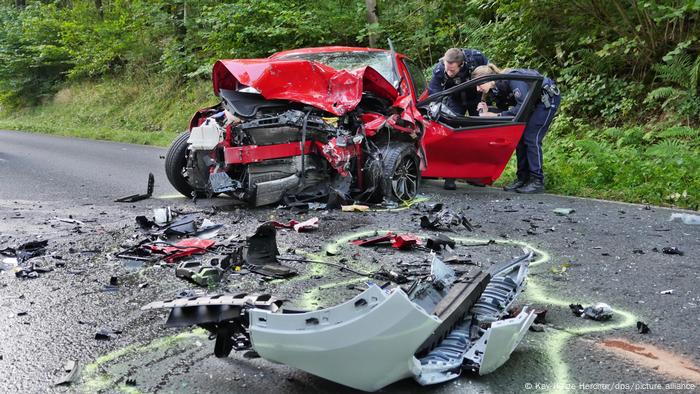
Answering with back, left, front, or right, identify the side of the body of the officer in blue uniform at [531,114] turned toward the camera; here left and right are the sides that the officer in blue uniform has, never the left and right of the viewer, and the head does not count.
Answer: left

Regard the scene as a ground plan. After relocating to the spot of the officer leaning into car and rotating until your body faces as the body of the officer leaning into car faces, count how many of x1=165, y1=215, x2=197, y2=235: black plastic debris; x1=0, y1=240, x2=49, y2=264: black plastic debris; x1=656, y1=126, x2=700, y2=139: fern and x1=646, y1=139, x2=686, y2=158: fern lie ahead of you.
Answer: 2

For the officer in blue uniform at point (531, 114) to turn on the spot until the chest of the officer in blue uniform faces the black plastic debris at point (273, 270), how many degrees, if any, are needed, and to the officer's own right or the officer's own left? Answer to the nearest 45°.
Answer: approximately 90° to the officer's own left

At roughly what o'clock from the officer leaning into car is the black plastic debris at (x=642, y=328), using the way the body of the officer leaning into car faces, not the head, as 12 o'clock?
The black plastic debris is roughly at 10 o'clock from the officer leaning into car.

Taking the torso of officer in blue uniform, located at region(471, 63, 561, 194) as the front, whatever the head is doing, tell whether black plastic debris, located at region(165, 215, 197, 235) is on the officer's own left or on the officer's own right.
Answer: on the officer's own left

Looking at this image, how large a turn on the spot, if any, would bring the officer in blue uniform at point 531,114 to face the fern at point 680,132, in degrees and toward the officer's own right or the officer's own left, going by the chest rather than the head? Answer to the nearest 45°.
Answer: approximately 135° to the officer's own right

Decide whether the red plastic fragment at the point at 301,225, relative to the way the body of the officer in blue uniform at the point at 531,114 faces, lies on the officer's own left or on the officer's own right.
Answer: on the officer's own left

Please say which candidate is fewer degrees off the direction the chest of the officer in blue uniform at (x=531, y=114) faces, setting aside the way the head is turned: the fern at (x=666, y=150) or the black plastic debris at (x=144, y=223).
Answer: the black plastic debris

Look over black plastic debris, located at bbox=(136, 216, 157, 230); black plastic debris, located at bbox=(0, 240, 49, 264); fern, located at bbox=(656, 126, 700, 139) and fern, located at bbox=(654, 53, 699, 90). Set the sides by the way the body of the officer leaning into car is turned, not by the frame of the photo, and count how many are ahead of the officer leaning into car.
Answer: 2

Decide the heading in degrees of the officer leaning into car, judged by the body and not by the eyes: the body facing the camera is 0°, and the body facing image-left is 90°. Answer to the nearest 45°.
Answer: approximately 45°

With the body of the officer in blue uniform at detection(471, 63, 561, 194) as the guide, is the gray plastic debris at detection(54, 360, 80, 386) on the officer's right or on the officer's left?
on the officer's left

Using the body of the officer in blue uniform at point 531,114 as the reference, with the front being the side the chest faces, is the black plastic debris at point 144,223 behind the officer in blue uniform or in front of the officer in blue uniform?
in front

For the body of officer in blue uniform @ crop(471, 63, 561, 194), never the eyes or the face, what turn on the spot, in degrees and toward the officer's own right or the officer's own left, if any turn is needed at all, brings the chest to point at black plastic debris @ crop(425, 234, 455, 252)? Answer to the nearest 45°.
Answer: approximately 90° to the officer's own left
